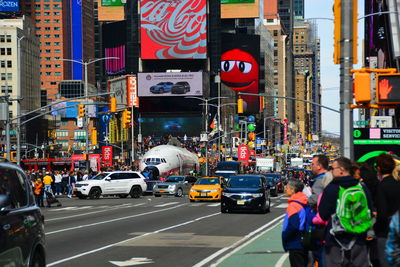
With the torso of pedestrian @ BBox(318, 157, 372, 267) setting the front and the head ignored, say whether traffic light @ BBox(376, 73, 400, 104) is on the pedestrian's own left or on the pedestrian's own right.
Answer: on the pedestrian's own right

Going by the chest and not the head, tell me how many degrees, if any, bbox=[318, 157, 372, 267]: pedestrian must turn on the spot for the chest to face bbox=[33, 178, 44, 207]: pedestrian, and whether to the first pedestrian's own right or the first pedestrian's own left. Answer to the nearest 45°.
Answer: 0° — they already face them

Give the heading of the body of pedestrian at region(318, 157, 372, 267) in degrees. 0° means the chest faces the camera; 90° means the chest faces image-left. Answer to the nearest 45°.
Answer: approximately 135°

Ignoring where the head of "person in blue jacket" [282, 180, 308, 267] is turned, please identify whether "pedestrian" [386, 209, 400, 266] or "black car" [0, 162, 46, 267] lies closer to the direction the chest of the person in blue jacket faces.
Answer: the black car
